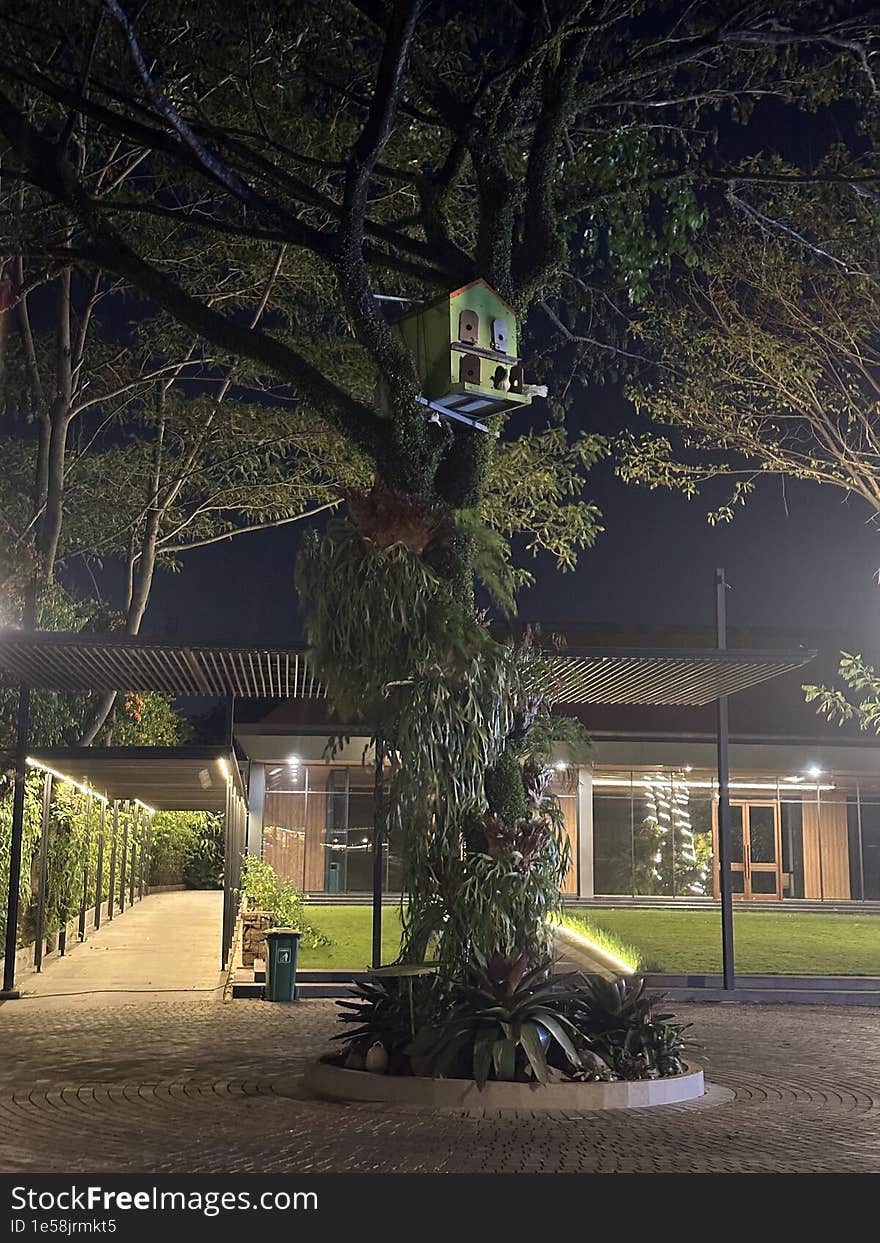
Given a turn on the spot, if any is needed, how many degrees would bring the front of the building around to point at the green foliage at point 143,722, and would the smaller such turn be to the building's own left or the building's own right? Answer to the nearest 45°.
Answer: approximately 45° to the building's own right

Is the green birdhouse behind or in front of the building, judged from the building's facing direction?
in front

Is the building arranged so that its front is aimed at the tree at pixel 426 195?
yes

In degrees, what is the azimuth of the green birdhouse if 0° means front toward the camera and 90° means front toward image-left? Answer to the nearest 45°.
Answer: approximately 315°

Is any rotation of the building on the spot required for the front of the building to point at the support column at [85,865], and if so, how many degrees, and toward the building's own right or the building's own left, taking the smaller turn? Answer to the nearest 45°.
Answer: approximately 45° to the building's own right

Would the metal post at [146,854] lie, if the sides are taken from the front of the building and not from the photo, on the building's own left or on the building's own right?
on the building's own right

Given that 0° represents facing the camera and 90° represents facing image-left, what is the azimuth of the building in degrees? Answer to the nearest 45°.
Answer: approximately 0°

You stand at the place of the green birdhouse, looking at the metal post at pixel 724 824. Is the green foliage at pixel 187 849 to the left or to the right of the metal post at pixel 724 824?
left
